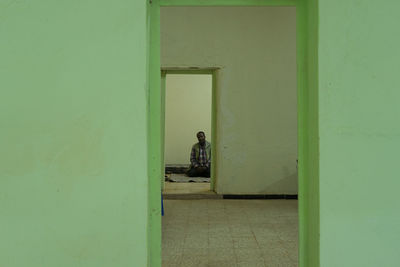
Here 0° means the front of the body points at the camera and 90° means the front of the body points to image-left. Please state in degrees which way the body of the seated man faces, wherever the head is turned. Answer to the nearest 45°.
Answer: approximately 0°
